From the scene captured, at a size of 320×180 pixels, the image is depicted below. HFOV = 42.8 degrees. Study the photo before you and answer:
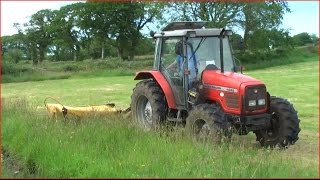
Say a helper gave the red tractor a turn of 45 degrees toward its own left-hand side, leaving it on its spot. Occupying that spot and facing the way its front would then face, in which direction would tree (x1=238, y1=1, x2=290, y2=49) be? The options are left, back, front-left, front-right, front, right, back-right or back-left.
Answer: left

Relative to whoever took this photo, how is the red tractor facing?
facing the viewer and to the right of the viewer

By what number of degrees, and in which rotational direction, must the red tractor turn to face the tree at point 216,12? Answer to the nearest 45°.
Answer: approximately 135° to its left
